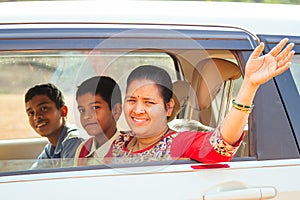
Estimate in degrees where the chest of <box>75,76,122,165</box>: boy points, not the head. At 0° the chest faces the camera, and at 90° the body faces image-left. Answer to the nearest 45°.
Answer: approximately 45°

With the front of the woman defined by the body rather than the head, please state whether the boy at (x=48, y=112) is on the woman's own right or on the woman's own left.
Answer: on the woman's own right

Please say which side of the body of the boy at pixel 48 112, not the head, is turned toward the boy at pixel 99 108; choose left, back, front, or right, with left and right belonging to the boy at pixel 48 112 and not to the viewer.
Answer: left

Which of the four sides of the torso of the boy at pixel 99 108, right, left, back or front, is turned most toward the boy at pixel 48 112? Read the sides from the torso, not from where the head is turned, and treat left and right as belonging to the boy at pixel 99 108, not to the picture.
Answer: right

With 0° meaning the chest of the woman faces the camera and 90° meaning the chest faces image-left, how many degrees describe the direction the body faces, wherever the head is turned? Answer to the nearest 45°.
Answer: approximately 45°
